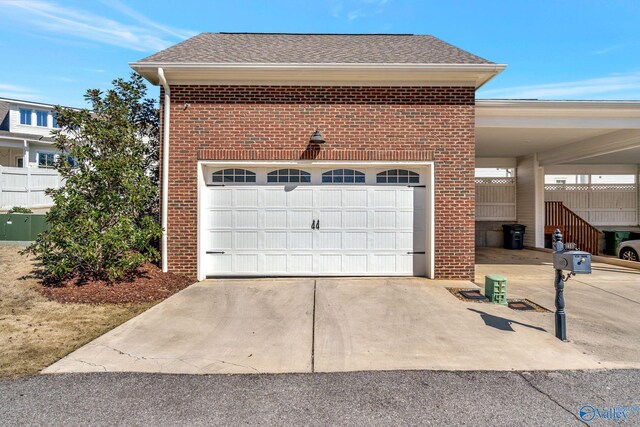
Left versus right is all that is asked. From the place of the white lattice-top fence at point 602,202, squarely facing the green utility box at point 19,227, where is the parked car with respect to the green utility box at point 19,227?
left

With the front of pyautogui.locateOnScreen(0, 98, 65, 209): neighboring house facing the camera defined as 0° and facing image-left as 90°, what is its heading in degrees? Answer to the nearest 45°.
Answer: approximately 0°

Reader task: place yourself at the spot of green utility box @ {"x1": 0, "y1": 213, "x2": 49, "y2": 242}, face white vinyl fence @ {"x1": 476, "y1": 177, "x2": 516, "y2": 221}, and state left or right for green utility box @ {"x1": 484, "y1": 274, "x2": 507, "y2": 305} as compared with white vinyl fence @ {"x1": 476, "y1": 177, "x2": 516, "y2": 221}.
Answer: right

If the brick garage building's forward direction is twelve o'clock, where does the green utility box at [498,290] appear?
The green utility box is roughly at 10 o'clock from the brick garage building.

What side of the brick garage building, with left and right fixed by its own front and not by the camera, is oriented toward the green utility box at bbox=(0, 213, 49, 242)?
right

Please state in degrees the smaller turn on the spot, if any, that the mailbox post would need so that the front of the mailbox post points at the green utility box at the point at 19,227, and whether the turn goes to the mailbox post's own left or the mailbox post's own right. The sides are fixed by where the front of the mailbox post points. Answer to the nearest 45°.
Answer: approximately 135° to the mailbox post's own right

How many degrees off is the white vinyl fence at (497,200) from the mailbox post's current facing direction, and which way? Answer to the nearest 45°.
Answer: approximately 135° to its left

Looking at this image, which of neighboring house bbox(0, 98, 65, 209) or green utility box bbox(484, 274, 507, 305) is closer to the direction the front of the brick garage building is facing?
the green utility box

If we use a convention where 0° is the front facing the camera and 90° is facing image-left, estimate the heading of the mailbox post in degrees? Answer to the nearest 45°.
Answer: approximately 315°

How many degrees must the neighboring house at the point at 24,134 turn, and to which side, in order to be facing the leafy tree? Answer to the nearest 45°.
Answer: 0° — it already faces it
